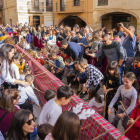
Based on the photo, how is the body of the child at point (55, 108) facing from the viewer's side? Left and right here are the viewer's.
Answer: facing to the right of the viewer

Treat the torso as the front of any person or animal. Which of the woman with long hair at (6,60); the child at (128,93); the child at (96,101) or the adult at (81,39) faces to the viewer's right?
the woman with long hair

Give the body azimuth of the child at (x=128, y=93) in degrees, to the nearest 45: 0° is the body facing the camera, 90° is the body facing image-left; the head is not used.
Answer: approximately 45°

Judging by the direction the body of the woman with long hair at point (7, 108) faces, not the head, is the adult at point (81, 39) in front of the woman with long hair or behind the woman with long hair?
in front

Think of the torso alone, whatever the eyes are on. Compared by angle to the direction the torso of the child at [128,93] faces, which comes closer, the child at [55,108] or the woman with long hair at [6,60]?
the child

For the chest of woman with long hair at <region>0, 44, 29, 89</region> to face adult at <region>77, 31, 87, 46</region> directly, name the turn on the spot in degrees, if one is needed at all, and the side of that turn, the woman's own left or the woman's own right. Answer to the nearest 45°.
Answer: approximately 45° to the woman's own left

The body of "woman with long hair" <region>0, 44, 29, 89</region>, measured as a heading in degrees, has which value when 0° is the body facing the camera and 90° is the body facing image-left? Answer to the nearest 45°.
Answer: approximately 270°

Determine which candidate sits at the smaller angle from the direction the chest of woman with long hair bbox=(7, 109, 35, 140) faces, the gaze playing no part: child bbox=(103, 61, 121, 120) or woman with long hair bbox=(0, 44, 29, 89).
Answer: the child

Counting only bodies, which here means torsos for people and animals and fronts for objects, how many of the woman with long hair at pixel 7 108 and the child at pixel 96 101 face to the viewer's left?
1

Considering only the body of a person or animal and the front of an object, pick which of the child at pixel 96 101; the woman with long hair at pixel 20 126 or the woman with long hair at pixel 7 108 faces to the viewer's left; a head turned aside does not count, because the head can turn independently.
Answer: the child

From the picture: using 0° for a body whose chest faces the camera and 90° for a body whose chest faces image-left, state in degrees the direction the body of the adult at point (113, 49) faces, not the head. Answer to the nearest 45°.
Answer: approximately 45°

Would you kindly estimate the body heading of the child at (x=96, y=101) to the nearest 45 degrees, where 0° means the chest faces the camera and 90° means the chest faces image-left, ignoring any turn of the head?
approximately 90°
